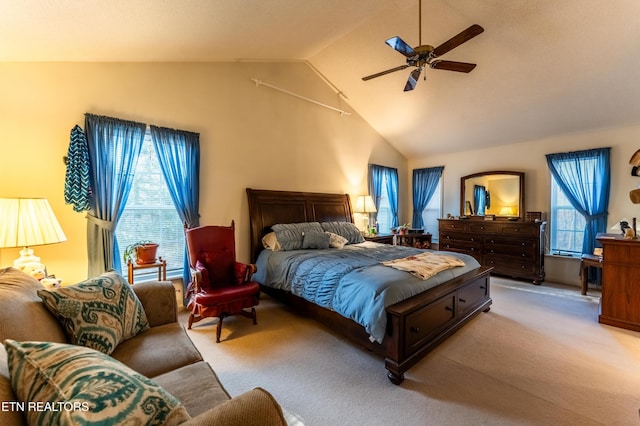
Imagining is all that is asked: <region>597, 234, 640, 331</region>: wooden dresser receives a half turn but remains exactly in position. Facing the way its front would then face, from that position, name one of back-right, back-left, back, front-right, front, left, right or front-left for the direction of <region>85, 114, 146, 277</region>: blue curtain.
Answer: back-right

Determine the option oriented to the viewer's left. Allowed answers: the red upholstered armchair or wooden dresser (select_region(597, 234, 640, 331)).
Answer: the wooden dresser

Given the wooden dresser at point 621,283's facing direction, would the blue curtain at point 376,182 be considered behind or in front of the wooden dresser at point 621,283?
in front

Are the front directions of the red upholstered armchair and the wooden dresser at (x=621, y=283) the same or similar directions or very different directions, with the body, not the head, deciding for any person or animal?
very different directions

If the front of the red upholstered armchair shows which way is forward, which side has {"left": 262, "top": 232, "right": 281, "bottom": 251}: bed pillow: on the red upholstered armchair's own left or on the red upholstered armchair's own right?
on the red upholstered armchair's own left

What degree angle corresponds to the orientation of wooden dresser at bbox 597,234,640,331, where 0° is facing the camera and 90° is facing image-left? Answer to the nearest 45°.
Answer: approximately 90°

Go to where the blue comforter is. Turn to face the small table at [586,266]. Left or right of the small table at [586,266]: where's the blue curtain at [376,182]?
left

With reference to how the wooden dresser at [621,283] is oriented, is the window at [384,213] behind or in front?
in front

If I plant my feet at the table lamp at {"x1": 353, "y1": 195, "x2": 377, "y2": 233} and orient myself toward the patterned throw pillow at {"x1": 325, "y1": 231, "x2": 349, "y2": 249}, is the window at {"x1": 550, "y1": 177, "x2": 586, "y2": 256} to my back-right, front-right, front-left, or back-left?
back-left

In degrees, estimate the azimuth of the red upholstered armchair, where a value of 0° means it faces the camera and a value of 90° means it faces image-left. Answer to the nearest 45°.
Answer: approximately 315°

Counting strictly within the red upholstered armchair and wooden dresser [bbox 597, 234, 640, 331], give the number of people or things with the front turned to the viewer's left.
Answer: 1

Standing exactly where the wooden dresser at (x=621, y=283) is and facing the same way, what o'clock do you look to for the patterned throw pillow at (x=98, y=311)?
The patterned throw pillow is roughly at 10 o'clock from the wooden dresser.

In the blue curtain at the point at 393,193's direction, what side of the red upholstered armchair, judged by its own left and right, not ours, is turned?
left
